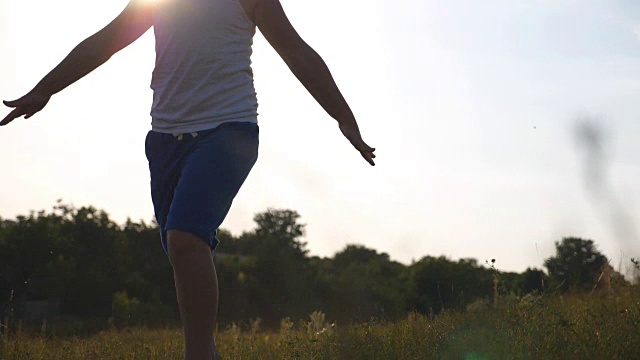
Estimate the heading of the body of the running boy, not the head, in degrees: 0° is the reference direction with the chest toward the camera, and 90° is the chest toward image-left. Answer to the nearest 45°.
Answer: approximately 45°

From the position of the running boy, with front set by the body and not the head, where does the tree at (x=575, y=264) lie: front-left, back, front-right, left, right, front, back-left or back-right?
back
